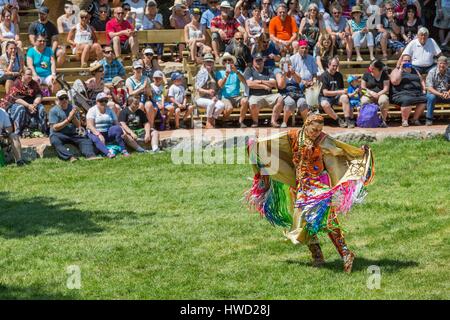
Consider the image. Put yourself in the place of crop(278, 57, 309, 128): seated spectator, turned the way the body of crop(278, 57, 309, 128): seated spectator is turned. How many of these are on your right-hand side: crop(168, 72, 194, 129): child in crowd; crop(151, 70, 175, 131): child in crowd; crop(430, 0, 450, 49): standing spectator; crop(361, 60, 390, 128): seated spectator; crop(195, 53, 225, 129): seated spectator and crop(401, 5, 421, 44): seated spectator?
3

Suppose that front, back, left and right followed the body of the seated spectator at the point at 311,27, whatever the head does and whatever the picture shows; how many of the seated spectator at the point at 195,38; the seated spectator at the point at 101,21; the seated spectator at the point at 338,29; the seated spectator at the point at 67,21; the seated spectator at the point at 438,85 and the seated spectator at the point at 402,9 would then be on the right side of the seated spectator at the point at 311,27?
3

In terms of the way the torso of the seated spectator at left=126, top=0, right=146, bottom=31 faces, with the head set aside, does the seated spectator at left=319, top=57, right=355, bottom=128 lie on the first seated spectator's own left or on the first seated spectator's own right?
on the first seated spectator's own left

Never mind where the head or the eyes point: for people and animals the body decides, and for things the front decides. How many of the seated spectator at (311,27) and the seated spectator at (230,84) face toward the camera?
2

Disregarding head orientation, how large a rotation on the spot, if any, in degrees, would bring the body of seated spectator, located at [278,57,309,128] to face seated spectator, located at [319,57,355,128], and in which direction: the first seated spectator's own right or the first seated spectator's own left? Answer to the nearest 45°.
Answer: approximately 90° to the first seated spectator's own left

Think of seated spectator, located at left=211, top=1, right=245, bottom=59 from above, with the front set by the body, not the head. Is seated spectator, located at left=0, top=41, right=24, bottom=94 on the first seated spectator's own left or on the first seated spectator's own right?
on the first seated spectator's own right

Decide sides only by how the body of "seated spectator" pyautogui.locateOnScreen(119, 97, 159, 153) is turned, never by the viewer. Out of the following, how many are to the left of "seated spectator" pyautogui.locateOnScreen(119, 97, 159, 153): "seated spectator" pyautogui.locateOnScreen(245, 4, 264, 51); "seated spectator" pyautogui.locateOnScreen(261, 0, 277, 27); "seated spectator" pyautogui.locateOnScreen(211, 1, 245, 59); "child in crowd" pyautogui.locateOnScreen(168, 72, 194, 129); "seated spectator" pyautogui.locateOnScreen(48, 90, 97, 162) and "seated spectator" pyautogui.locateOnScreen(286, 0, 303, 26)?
5
